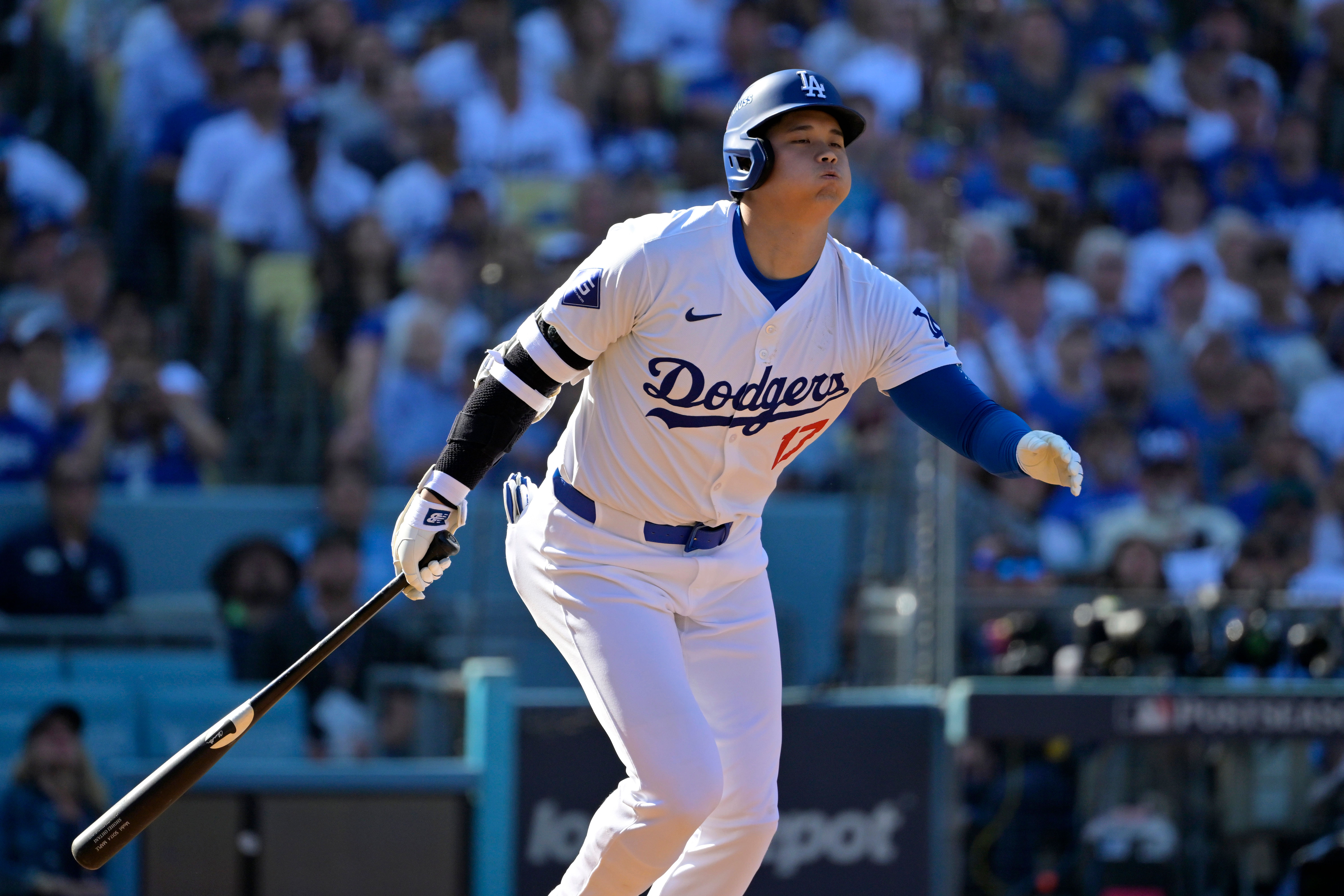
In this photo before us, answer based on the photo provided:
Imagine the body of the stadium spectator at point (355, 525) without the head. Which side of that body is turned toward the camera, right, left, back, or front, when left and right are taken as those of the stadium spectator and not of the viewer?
front

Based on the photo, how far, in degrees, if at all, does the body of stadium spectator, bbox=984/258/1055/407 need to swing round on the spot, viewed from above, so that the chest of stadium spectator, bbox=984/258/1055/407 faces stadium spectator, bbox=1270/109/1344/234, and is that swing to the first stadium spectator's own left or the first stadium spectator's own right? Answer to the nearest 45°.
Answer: approximately 135° to the first stadium spectator's own left

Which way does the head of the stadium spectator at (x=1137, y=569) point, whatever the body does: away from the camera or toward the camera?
toward the camera

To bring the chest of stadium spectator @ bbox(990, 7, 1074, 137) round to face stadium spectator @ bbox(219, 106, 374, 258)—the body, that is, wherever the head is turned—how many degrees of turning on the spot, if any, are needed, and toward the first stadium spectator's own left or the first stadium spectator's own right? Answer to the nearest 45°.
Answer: approximately 45° to the first stadium spectator's own right

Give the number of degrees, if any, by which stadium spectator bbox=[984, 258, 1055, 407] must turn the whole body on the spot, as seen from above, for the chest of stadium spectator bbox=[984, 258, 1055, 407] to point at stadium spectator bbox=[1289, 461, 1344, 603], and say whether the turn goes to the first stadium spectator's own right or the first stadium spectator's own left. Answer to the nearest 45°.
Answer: approximately 90° to the first stadium spectator's own left

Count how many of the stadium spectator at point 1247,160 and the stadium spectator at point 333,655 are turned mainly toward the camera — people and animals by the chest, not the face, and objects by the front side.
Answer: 2

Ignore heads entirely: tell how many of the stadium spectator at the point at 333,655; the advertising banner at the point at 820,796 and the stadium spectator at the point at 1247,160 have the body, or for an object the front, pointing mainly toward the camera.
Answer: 3

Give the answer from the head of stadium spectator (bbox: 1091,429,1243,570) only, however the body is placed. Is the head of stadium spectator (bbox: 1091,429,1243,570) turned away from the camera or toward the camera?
toward the camera

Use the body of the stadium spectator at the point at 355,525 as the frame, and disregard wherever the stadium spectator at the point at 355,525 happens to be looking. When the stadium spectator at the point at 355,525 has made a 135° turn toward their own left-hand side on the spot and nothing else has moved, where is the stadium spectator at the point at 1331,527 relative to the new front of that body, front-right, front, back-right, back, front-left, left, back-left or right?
front-right

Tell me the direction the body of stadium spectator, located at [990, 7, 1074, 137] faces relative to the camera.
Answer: toward the camera

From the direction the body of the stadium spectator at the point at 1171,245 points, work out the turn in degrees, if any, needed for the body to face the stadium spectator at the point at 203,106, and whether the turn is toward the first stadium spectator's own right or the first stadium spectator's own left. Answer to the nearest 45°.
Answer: approximately 45° to the first stadium spectator's own right

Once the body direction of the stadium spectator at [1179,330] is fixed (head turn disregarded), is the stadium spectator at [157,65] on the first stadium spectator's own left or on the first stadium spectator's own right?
on the first stadium spectator's own right

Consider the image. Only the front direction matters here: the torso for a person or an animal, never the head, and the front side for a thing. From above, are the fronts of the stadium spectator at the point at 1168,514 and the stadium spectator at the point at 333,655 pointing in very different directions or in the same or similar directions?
same or similar directions

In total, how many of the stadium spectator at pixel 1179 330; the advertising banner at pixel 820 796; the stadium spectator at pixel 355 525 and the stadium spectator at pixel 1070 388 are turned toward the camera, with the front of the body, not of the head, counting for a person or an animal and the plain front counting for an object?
4

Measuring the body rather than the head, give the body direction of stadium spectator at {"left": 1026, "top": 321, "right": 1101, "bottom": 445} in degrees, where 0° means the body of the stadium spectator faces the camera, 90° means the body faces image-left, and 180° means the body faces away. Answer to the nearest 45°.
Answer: approximately 0°

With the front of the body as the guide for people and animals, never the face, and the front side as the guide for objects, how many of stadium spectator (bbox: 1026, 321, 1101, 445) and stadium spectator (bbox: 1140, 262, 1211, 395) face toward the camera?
2
